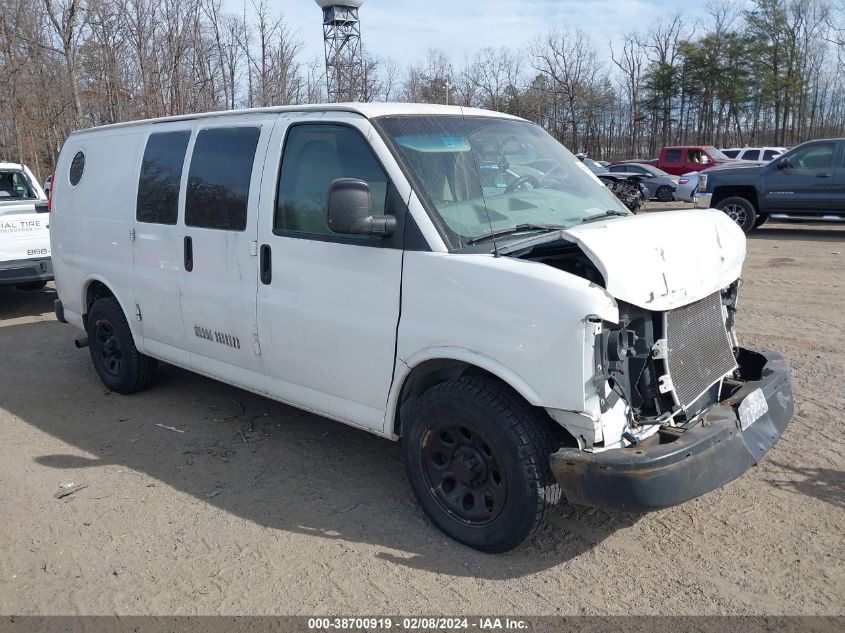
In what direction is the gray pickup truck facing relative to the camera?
to the viewer's left

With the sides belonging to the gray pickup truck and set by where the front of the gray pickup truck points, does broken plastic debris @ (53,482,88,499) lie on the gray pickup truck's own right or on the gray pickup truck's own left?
on the gray pickup truck's own left

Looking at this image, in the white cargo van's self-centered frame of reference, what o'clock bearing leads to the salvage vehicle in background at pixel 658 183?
The salvage vehicle in background is roughly at 8 o'clock from the white cargo van.

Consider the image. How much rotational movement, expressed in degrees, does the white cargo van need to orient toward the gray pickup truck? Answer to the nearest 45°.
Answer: approximately 90° to its left

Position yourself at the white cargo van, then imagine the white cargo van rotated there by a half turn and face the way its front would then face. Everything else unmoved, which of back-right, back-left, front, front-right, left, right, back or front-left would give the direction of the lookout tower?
front-right

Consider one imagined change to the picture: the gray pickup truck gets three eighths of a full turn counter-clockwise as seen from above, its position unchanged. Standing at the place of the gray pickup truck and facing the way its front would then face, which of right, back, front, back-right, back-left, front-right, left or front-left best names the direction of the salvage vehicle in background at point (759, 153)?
back-left

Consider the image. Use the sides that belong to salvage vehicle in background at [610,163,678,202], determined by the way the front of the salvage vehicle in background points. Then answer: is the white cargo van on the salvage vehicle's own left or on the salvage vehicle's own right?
on the salvage vehicle's own right
